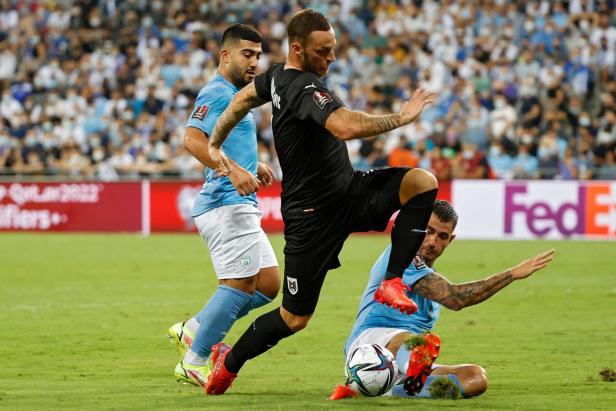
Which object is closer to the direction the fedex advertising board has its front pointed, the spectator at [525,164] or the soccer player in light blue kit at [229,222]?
the soccer player in light blue kit

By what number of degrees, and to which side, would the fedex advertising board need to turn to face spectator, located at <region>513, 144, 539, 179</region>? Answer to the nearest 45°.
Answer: approximately 180°

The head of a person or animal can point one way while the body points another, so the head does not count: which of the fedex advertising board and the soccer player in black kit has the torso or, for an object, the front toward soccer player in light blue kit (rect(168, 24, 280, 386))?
the fedex advertising board

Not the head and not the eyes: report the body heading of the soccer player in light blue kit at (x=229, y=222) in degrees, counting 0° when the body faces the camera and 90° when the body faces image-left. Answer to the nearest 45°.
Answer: approximately 315°

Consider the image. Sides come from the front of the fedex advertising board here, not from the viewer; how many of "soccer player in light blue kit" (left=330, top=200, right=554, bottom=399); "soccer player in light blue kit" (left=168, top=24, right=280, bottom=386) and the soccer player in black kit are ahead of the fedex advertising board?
3

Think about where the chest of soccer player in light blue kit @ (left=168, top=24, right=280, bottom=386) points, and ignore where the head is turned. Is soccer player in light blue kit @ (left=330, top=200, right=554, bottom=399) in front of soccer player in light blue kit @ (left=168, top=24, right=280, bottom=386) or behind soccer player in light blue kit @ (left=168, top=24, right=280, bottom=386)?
in front

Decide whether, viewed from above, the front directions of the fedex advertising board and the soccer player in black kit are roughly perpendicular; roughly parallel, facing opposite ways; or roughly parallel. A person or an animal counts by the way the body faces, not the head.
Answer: roughly perpendicular

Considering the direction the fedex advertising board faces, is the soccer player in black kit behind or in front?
in front

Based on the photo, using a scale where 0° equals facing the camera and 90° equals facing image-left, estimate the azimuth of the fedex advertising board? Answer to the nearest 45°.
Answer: approximately 0°

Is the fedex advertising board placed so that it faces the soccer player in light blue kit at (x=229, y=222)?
yes

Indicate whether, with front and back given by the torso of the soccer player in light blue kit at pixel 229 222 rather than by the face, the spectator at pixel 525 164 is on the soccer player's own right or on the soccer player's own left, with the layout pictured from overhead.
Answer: on the soccer player's own left

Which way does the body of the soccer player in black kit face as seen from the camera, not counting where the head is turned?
to the viewer's right

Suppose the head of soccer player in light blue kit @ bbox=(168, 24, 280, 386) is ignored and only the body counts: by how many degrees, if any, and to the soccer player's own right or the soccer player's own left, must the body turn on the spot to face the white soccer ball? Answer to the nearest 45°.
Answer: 0° — they already face it
